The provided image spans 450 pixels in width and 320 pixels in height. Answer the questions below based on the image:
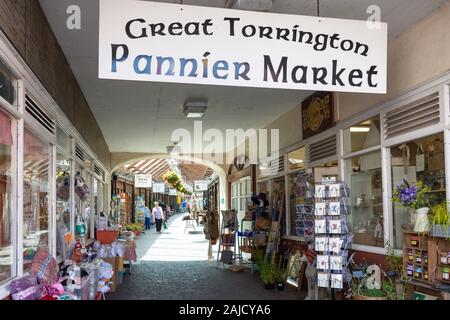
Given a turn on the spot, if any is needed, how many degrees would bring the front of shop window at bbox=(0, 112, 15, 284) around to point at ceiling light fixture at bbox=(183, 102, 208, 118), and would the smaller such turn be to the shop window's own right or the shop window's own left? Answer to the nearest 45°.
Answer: approximately 45° to the shop window's own left

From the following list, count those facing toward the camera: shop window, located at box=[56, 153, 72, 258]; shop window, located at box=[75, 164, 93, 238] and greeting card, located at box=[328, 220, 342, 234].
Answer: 1

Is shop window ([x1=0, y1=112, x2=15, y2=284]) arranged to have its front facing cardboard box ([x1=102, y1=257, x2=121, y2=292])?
no

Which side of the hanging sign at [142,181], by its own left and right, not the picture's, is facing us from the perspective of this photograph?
front

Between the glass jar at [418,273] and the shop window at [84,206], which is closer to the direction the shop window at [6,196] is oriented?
the glass jar

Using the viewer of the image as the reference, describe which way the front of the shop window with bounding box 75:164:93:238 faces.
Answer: facing to the right of the viewer

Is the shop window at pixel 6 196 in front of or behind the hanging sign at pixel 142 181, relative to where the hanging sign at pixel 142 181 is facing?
in front

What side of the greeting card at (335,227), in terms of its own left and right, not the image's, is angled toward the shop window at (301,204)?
back

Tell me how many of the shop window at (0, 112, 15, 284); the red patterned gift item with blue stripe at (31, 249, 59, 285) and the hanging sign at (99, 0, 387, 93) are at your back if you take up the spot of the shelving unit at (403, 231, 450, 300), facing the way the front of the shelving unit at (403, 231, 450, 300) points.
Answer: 0

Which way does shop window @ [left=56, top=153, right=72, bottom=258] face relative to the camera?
to the viewer's right

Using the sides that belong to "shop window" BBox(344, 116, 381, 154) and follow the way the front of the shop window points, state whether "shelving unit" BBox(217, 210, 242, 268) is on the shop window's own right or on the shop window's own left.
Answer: on the shop window's own right

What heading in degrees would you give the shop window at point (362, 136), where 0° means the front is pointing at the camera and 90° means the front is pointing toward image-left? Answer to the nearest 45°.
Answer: approximately 45°

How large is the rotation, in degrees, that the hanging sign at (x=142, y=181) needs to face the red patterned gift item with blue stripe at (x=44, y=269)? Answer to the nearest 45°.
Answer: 0° — it already faces it

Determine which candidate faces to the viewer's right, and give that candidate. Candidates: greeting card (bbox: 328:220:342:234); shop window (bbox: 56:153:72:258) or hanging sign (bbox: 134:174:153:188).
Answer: the shop window

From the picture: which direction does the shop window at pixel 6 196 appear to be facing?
to the viewer's right

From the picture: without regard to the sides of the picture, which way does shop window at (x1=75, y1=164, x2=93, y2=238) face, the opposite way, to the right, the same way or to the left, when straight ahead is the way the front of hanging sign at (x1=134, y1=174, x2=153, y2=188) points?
to the left

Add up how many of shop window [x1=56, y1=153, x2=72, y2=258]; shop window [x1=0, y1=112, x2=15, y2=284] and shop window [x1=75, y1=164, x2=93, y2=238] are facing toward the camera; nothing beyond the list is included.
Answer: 0

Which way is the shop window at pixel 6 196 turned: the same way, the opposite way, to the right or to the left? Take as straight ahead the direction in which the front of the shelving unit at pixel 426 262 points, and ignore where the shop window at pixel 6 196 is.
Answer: the opposite way

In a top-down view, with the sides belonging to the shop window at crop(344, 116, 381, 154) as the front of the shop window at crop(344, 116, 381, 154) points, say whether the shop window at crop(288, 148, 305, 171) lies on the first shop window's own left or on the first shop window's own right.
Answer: on the first shop window's own right
